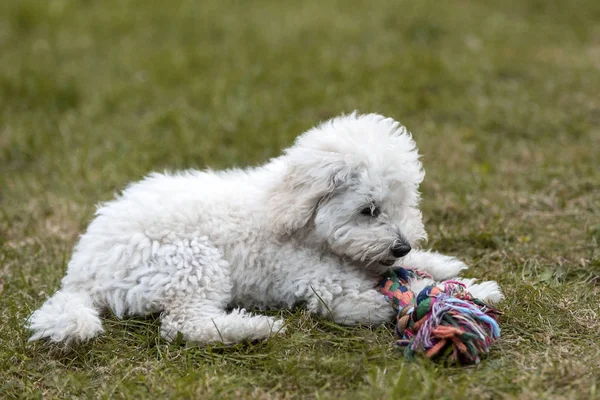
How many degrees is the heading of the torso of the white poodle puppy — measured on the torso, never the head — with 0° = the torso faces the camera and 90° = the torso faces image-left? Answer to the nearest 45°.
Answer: approximately 270°

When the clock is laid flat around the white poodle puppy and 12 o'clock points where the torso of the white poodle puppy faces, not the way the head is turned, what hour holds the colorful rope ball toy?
The colorful rope ball toy is roughly at 1 o'clock from the white poodle puppy.
